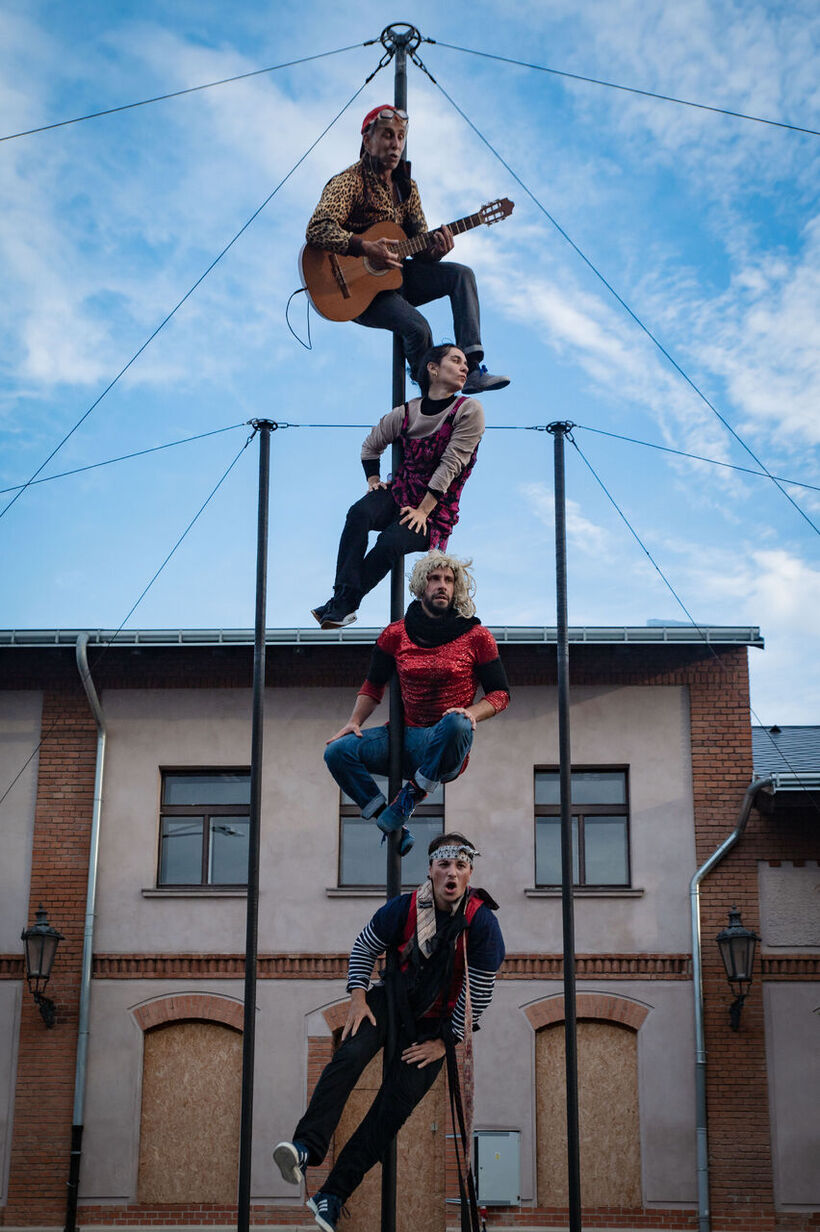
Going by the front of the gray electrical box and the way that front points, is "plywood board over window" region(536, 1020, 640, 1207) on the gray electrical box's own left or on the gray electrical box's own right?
on the gray electrical box's own left

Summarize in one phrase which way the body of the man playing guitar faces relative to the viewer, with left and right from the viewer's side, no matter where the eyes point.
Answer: facing the viewer and to the right of the viewer

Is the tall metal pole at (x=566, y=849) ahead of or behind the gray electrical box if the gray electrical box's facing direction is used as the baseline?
ahead

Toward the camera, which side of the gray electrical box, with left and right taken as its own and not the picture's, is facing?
front

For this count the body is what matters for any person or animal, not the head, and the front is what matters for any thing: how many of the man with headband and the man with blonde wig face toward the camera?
2

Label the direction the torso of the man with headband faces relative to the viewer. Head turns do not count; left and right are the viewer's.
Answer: facing the viewer

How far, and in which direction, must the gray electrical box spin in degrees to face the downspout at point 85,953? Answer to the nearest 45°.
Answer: approximately 90° to its right

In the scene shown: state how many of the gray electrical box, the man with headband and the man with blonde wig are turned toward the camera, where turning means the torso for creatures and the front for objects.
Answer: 3

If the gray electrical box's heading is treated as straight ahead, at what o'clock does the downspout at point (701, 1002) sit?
The downspout is roughly at 9 o'clock from the gray electrical box.

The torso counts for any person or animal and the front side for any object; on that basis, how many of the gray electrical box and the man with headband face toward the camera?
2

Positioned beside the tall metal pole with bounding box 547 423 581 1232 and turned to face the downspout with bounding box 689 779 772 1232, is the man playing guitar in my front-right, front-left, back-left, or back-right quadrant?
back-left

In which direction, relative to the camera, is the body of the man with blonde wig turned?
toward the camera
